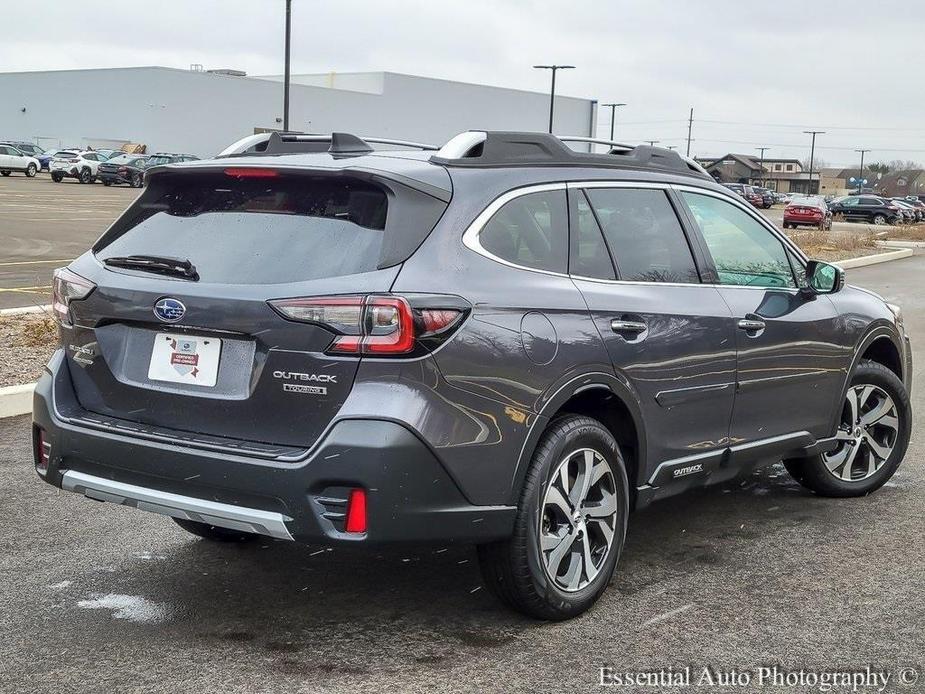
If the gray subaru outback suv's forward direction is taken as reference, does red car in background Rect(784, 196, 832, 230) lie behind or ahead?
ahead

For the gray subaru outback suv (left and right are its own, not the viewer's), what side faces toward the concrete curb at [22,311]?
left

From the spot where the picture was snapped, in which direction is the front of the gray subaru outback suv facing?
facing away from the viewer and to the right of the viewer

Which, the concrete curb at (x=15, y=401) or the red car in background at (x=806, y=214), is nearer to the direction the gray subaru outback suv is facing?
the red car in background

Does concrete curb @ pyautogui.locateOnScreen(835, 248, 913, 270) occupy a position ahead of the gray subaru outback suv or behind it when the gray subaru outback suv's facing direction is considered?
ahead

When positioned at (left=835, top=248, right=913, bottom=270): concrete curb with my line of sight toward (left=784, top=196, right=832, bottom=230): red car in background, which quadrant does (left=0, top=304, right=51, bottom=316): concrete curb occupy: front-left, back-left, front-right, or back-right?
back-left

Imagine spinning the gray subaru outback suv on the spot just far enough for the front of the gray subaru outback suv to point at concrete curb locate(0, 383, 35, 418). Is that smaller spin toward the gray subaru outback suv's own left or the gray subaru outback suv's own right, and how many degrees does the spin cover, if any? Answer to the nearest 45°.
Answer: approximately 90° to the gray subaru outback suv's own left

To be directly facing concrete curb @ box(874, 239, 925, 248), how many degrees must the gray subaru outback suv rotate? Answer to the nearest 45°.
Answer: approximately 45° to its left
